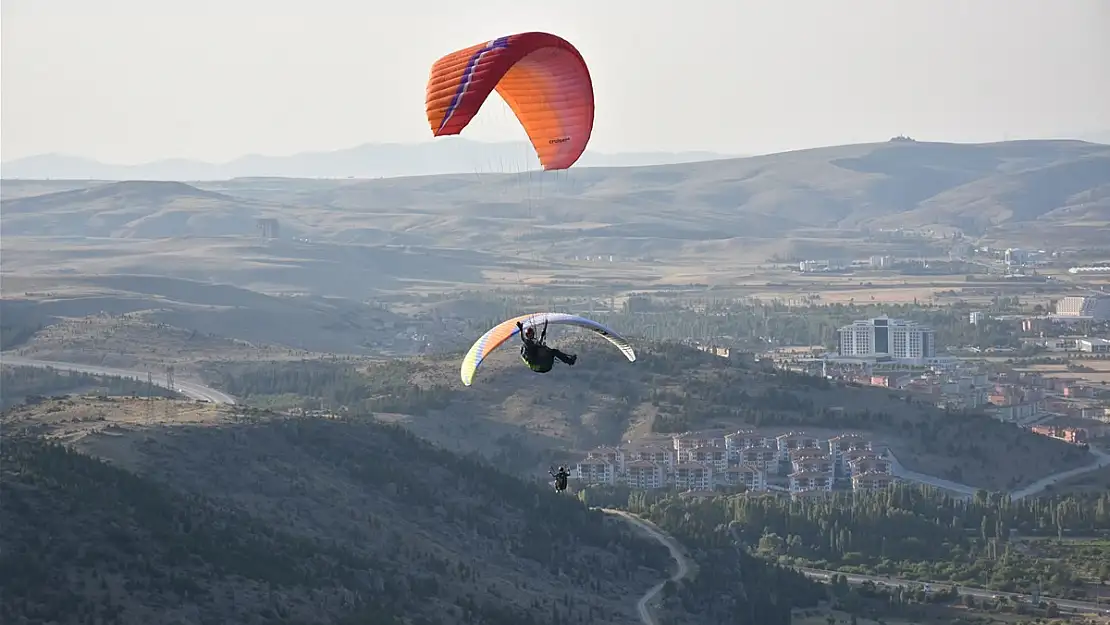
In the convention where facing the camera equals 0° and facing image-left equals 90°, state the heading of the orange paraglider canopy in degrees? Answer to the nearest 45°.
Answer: approximately 315°
